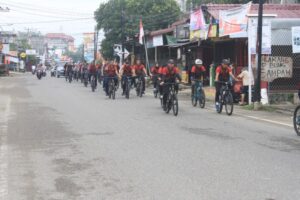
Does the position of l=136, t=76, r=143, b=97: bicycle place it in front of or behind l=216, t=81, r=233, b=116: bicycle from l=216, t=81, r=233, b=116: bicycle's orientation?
behind

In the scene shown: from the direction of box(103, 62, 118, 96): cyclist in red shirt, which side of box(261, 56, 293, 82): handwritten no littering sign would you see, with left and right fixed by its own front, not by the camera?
right

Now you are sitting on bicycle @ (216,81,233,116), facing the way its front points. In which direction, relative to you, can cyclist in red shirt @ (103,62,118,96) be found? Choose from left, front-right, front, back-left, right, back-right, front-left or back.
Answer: back

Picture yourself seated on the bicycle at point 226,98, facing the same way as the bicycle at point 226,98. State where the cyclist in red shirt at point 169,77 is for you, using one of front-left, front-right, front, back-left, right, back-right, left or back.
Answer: back-right
